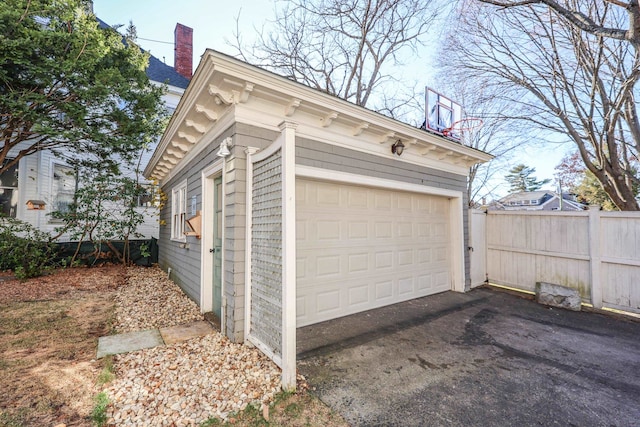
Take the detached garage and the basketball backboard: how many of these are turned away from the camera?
0

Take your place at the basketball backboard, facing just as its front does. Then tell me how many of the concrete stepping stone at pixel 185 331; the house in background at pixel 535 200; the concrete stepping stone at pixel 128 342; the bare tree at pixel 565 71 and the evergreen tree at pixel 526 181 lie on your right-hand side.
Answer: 2

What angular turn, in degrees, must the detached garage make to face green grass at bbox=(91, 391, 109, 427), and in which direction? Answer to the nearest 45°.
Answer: approximately 90° to its right

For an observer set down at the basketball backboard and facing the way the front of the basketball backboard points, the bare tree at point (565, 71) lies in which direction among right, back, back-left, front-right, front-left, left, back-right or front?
left

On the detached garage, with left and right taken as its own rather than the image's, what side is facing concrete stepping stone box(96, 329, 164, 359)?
right

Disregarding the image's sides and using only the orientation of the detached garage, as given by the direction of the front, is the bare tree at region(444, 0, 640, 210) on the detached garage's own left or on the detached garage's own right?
on the detached garage's own left

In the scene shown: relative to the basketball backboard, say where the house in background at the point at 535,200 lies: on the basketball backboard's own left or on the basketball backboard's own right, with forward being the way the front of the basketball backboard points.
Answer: on the basketball backboard's own left

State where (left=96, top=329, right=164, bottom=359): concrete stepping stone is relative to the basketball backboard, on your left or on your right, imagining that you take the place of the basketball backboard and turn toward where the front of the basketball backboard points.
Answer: on your right

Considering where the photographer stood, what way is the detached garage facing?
facing the viewer and to the right of the viewer

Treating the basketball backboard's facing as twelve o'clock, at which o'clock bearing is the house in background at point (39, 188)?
The house in background is roughly at 4 o'clock from the basketball backboard.

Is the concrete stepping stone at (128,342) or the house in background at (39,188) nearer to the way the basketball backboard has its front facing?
the concrete stepping stone

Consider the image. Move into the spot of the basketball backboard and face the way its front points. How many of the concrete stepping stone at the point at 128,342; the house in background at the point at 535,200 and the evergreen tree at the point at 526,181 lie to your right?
1
